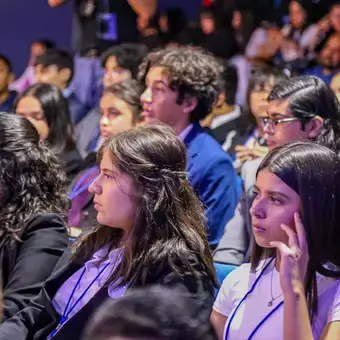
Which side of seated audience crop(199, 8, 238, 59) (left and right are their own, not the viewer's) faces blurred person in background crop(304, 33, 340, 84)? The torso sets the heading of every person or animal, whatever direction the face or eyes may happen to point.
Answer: left

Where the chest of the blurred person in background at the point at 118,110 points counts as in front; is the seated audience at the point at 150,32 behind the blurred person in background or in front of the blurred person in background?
behind

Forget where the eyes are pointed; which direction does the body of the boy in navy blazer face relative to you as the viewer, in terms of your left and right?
facing to the left of the viewer

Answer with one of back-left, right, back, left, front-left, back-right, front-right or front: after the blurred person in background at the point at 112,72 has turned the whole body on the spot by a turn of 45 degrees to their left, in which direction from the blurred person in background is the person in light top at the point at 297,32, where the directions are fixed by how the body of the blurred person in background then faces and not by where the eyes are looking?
back-left
